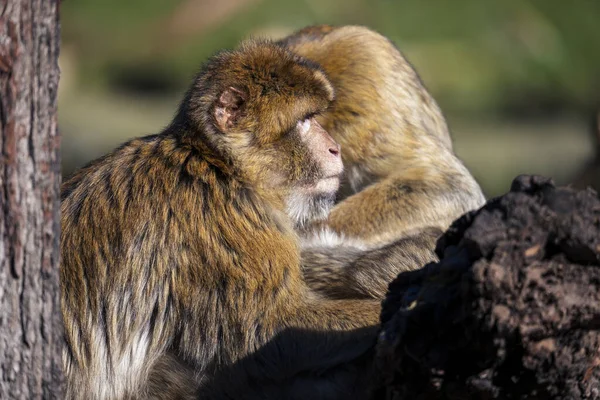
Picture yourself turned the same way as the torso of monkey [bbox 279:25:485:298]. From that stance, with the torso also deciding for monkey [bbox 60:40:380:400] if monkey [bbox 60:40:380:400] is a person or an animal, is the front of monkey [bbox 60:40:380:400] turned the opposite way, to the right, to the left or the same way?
the opposite way

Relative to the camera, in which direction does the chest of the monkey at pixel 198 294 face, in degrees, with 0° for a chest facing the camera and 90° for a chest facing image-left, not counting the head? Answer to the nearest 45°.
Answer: approximately 270°

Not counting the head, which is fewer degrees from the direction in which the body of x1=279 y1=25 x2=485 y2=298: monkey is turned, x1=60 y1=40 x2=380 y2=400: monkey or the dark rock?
the monkey

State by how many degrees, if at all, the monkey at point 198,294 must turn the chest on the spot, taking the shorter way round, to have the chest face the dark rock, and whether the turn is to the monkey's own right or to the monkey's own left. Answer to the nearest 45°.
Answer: approximately 45° to the monkey's own right

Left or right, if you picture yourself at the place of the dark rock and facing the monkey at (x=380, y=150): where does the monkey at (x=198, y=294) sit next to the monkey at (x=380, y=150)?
left

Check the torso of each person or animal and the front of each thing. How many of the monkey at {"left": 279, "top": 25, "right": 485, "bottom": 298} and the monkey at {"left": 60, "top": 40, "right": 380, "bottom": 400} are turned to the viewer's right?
1

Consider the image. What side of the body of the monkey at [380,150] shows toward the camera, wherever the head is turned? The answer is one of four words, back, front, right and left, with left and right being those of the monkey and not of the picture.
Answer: left

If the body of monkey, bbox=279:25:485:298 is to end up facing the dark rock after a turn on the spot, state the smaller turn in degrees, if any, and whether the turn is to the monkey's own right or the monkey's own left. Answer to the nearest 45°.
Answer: approximately 90° to the monkey's own left

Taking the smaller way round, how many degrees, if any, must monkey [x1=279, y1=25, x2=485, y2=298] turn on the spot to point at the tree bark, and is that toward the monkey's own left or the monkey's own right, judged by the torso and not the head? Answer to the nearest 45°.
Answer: approximately 45° to the monkey's own left

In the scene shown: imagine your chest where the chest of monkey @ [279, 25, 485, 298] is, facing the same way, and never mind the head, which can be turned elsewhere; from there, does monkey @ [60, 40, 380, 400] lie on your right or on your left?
on your left

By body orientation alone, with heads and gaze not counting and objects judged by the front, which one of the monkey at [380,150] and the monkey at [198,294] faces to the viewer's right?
the monkey at [198,294]
